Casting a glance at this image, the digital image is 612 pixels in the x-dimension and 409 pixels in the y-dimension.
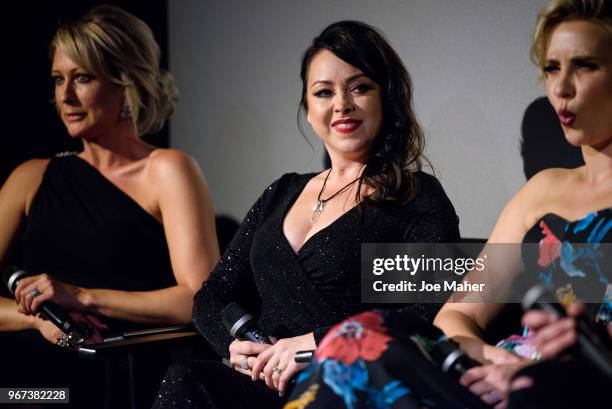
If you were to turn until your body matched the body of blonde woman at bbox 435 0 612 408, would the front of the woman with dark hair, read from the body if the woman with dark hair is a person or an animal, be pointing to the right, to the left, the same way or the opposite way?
the same way

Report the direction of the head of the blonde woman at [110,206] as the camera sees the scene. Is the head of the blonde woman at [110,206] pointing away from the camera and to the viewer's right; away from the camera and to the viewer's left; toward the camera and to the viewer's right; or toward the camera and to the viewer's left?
toward the camera and to the viewer's left

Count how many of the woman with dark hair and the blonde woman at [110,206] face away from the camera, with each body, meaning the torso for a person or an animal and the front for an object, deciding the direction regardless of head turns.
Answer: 0

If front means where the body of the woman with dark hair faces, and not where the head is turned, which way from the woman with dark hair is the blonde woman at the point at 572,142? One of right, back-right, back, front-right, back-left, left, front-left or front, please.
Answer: left

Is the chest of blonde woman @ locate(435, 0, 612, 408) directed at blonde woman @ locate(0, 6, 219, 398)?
no

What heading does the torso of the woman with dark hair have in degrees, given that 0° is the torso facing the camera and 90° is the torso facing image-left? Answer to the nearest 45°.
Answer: approximately 45°

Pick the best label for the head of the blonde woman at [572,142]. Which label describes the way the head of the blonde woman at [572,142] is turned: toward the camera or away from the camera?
toward the camera

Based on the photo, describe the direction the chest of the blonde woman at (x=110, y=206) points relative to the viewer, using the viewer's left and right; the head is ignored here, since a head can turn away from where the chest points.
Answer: facing the viewer and to the left of the viewer

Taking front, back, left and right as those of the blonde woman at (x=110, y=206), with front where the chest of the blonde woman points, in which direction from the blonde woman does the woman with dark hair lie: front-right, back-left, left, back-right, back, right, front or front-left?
left

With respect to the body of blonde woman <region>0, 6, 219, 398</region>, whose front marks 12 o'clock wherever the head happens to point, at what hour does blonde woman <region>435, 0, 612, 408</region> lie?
blonde woman <region>435, 0, 612, 408</region> is roughly at 9 o'clock from blonde woman <region>0, 6, 219, 398</region>.

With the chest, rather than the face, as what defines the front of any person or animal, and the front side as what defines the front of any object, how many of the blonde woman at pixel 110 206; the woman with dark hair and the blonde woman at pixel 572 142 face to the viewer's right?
0

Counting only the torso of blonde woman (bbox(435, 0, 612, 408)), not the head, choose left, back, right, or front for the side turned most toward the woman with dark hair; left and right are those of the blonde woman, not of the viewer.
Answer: right

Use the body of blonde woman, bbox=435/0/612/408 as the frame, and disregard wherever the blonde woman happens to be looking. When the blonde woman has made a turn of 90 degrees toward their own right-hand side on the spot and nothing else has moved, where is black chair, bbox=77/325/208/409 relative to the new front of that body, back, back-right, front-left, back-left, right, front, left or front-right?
front-left

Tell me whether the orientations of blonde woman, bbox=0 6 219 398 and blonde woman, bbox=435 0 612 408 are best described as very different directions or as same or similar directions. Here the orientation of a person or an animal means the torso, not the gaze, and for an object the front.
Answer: same or similar directions

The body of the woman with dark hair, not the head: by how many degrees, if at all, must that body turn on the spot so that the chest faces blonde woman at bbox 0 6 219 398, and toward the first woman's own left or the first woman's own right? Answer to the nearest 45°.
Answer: approximately 90° to the first woman's own right

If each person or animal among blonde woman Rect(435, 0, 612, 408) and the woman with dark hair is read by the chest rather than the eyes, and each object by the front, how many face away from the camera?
0
